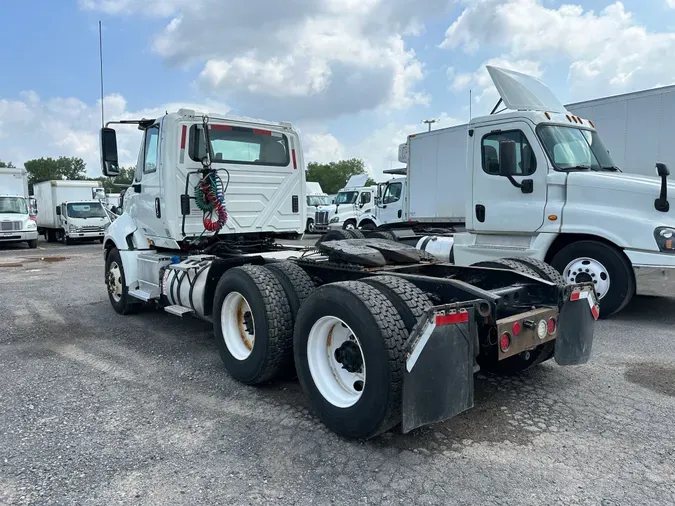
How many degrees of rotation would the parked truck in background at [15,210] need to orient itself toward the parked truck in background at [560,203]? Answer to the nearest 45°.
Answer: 0° — it already faces it

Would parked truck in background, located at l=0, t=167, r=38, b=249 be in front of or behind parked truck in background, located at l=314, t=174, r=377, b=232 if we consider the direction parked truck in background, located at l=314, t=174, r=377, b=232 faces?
in front

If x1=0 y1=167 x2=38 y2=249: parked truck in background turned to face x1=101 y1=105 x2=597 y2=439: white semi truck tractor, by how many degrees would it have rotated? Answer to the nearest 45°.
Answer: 0° — it already faces it

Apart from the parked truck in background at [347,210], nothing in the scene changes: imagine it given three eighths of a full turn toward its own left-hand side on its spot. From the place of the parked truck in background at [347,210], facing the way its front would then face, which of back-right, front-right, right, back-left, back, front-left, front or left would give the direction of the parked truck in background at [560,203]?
right

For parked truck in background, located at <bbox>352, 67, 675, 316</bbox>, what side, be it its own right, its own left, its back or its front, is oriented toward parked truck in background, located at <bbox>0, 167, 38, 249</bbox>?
back

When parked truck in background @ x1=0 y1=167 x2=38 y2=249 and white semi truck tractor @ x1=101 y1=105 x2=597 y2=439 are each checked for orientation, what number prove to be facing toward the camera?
1

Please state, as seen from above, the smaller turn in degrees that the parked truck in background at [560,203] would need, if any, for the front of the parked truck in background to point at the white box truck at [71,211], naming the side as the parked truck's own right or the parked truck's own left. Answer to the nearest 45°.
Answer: approximately 180°

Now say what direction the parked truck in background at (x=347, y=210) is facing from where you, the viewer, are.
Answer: facing the viewer and to the left of the viewer

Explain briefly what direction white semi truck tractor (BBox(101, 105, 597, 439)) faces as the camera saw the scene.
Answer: facing away from the viewer and to the left of the viewer

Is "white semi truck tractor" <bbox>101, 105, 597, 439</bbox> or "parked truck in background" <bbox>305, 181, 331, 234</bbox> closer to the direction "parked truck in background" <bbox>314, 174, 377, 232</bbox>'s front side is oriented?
the white semi truck tractor
